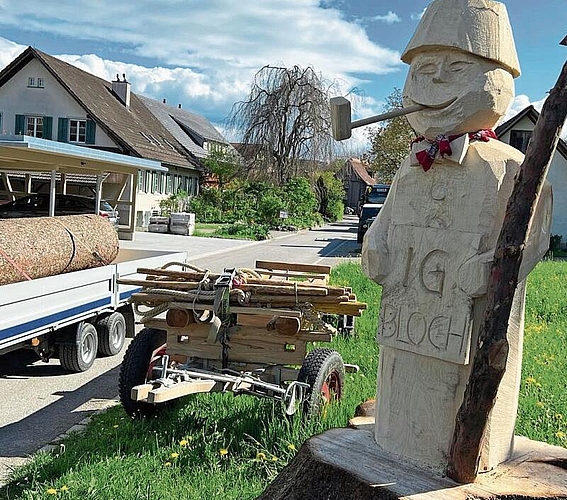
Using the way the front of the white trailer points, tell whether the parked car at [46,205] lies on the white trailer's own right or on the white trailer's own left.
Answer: on the white trailer's own right

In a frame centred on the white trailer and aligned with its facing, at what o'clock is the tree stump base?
The tree stump base is roughly at 10 o'clock from the white trailer.

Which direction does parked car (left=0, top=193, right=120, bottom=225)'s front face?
to the viewer's left

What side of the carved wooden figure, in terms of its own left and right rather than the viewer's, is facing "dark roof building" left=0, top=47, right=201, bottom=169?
right

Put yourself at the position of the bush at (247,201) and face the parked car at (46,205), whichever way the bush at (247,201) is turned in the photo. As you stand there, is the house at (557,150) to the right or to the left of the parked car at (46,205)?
left

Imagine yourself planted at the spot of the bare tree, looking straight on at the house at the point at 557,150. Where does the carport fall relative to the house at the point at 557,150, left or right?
right

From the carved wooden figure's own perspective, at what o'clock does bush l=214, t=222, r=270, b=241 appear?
The bush is roughly at 4 o'clock from the carved wooden figure.

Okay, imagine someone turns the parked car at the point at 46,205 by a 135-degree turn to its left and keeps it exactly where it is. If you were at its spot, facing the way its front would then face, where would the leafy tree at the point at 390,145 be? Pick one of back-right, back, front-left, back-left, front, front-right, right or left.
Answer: left

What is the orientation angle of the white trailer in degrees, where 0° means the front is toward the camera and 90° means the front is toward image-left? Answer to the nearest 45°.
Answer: approximately 45°
